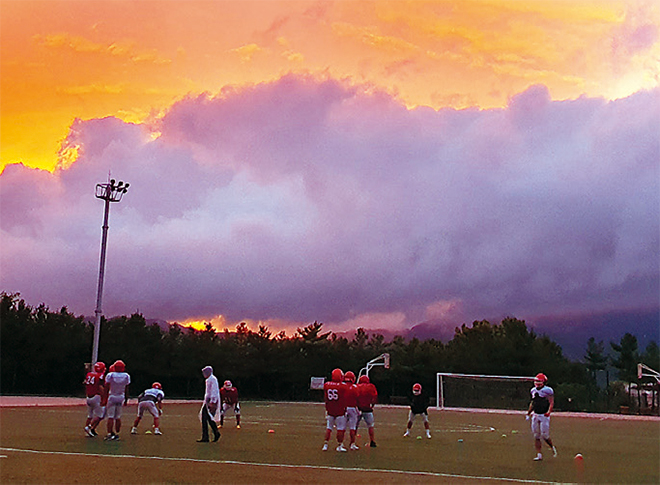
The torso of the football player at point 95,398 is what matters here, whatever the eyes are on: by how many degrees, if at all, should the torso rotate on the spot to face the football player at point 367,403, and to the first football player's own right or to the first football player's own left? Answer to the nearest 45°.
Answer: approximately 45° to the first football player's own right

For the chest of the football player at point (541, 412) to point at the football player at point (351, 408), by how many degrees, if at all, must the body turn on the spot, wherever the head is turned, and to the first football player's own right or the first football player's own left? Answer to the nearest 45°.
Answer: approximately 45° to the first football player's own right

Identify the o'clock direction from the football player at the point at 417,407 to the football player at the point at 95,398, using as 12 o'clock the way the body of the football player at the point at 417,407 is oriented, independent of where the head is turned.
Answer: the football player at the point at 95,398 is roughly at 2 o'clock from the football player at the point at 417,407.

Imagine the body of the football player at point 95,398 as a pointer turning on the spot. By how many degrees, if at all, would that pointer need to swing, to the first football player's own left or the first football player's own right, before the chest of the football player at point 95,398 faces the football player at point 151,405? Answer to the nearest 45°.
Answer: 0° — they already face them

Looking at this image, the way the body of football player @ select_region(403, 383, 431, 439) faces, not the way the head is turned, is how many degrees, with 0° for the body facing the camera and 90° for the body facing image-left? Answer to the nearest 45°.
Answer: approximately 0°

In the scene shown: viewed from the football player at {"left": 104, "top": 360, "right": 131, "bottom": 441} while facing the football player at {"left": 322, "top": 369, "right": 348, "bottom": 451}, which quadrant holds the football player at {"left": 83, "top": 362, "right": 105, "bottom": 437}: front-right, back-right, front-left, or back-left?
back-left
